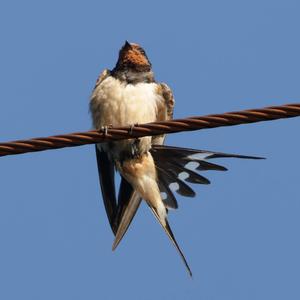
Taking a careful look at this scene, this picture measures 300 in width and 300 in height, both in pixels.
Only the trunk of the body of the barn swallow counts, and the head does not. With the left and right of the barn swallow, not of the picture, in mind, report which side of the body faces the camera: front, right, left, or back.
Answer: front
